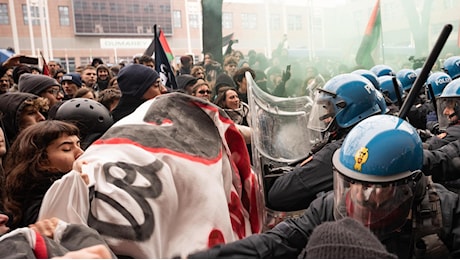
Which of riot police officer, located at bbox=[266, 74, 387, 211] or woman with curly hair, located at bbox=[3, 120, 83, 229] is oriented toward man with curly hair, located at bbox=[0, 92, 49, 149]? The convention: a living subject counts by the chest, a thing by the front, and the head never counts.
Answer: the riot police officer

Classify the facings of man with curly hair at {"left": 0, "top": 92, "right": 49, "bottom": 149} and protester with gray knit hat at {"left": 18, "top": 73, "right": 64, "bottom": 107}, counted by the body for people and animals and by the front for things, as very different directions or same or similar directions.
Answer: same or similar directions

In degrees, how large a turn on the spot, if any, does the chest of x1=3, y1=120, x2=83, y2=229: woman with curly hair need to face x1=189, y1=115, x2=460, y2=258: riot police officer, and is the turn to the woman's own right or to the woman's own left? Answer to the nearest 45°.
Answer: approximately 45° to the woman's own right

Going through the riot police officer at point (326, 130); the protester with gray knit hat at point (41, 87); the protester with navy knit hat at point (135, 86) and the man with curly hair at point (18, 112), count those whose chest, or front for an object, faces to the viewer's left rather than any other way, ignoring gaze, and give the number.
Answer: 1

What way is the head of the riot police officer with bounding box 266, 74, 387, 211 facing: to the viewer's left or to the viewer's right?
to the viewer's left

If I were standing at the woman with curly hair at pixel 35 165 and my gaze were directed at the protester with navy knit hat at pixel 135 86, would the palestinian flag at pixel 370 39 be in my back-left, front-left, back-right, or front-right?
front-right

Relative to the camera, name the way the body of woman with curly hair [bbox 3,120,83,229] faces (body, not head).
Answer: to the viewer's right

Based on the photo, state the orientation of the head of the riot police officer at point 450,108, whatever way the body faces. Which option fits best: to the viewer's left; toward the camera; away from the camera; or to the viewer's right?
to the viewer's left

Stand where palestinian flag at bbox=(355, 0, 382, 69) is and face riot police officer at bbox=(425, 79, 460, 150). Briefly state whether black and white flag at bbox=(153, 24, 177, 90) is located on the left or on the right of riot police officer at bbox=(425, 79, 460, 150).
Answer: right

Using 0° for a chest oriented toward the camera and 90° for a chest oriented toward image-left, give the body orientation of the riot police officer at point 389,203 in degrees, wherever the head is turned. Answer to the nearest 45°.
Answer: approximately 45°

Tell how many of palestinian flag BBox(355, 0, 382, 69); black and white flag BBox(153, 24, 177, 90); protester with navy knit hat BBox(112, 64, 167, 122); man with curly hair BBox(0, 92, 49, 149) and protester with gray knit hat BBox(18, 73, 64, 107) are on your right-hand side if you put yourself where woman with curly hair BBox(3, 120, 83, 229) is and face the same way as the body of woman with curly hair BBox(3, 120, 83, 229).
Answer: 0

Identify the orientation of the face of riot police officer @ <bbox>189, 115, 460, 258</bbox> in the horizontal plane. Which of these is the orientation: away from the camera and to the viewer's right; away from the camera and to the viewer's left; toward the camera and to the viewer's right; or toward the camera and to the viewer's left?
toward the camera and to the viewer's left
